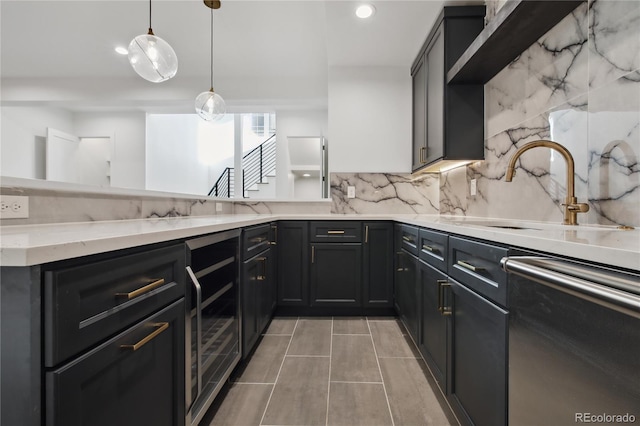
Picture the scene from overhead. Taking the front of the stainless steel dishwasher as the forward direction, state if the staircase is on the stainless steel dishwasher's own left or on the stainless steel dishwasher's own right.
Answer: on the stainless steel dishwasher's own right

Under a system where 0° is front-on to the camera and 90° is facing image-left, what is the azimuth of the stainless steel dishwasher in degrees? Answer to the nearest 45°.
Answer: approximately 45°

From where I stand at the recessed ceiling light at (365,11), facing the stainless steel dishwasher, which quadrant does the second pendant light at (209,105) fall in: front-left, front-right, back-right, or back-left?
back-right

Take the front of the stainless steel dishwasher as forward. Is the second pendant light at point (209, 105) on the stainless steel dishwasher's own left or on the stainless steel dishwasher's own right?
on the stainless steel dishwasher's own right

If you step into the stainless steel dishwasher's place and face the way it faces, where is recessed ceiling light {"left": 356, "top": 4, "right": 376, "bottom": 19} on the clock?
The recessed ceiling light is roughly at 3 o'clock from the stainless steel dishwasher.
